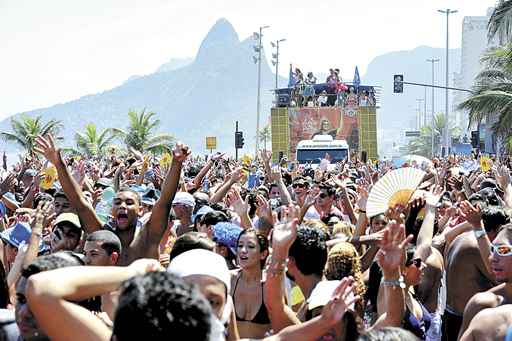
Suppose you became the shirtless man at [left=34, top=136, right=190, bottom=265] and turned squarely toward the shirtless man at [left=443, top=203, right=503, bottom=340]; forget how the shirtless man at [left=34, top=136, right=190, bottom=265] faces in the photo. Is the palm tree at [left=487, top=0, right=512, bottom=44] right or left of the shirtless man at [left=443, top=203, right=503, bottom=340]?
left

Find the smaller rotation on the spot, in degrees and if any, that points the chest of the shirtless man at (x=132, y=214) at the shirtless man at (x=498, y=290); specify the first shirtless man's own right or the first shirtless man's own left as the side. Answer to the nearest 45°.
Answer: approximately 45° to the first shirtless man's own left

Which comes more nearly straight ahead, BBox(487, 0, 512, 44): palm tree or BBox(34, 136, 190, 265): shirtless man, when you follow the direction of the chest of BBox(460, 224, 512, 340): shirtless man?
the shirtless man

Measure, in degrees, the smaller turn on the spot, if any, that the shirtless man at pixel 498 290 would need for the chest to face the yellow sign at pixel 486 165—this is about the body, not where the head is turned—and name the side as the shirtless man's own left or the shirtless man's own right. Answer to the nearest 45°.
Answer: approximately 135° to the shirtless man's own right

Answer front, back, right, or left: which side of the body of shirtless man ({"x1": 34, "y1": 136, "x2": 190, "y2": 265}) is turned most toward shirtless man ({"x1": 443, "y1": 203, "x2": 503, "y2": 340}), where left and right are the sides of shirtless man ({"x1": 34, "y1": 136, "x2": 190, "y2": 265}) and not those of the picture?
left

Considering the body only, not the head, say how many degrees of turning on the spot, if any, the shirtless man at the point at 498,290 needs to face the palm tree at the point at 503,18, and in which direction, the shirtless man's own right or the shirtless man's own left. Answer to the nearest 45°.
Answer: approximately 135° to the shirtless man's own right

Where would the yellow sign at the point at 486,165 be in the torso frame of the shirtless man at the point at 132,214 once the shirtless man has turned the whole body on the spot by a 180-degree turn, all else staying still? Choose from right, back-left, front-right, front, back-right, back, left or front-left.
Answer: front-right

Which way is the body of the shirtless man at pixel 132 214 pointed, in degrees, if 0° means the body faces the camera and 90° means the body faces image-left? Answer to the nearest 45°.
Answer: approximately 0°
